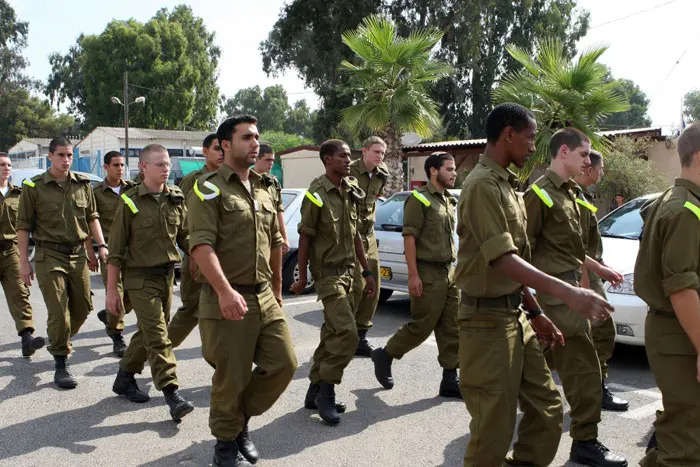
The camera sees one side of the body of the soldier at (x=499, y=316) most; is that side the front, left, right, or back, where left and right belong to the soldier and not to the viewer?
right

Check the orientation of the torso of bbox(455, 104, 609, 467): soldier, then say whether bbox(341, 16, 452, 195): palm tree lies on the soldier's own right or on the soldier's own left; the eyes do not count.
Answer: on the soldier's own left

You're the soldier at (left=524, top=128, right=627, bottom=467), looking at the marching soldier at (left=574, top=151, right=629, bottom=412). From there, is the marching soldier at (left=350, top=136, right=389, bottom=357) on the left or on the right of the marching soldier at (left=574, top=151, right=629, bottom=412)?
left

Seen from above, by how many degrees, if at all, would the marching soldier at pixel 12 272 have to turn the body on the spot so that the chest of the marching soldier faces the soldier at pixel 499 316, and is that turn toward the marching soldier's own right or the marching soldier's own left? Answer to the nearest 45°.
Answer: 0° — they already face them

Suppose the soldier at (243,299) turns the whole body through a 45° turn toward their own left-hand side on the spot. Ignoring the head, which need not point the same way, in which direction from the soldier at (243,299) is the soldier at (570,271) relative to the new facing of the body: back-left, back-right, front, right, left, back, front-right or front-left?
front

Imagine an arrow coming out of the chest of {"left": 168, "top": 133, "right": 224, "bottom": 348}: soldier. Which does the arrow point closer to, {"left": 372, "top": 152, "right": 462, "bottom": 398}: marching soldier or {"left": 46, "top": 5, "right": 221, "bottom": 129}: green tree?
the marching soldier

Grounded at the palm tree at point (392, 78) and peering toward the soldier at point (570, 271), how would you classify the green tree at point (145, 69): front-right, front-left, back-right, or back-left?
back-right

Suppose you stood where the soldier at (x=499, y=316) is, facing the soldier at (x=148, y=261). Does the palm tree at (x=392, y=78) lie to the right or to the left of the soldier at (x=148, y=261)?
right

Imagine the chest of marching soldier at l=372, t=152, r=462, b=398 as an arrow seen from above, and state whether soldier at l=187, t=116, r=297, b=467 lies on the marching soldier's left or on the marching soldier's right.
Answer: on the marching soldier's right

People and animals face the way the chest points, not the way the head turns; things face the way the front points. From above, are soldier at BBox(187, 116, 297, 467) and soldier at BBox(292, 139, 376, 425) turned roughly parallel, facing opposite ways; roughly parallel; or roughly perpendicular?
roughly parallel

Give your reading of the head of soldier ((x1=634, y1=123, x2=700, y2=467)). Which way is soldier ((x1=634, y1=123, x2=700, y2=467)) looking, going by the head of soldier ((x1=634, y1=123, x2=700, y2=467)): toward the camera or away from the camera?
away from the camera

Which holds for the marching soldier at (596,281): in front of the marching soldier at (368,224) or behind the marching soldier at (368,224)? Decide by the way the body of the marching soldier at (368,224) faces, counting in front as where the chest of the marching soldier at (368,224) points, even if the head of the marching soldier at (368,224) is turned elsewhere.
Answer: in front

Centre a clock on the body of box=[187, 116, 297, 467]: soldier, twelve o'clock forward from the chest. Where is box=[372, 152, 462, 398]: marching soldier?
The marching soldier is roughly at 9 o'clock from the soldier.
